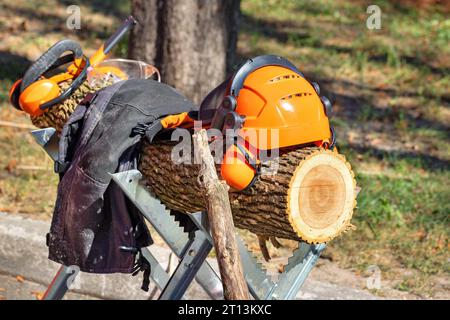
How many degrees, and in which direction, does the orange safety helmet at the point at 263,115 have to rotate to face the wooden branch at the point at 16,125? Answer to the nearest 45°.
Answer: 0° — it already faces it
